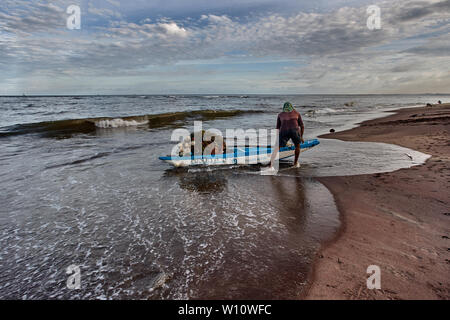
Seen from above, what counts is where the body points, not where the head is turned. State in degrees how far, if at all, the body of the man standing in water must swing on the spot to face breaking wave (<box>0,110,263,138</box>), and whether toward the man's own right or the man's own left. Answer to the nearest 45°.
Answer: approximately 45° to the man's own left

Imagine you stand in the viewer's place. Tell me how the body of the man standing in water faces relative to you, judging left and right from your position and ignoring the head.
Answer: facing away from the viewer
